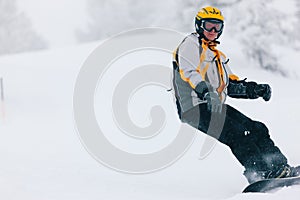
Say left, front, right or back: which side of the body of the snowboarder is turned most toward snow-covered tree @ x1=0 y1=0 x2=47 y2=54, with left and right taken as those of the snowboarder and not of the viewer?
back

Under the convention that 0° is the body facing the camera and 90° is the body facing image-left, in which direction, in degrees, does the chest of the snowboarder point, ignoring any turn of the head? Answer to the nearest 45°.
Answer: approximately 315°
